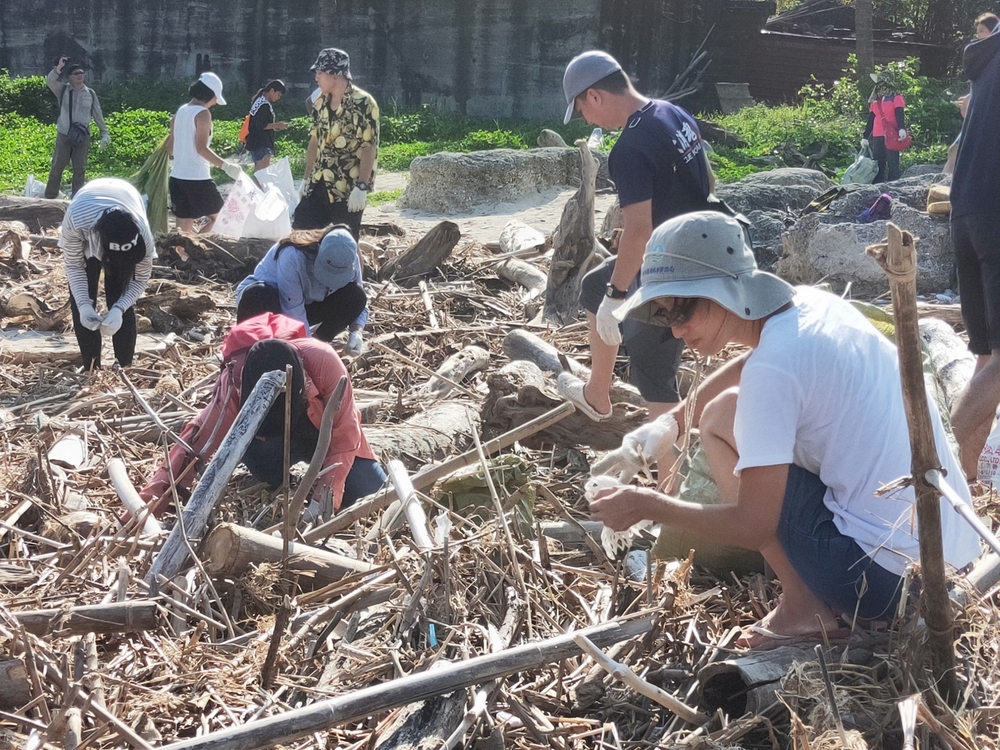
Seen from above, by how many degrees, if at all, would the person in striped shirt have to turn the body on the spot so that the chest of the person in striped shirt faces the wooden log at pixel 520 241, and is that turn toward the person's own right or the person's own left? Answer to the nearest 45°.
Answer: approximately 135° to the person's own left

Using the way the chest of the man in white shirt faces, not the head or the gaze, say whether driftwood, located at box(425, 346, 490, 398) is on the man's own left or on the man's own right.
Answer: on the man's own right

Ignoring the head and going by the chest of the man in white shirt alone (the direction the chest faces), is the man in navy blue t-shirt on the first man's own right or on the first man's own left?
on the first man's own right

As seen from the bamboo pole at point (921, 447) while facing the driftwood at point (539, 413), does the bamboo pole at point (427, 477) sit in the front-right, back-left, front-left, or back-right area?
front-left

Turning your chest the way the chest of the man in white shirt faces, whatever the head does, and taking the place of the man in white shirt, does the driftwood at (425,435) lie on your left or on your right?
on your right

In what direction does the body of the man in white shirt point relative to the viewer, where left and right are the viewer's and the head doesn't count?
facing to the left of the viewer

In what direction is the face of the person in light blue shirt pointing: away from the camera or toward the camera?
toward the camera

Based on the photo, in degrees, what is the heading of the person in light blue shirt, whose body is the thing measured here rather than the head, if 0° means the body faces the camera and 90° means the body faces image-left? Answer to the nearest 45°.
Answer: approximately 315°

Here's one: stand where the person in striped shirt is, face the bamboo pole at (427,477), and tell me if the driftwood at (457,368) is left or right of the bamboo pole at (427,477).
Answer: left

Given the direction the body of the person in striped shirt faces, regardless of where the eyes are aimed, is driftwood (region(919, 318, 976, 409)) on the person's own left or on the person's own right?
on the person's own left

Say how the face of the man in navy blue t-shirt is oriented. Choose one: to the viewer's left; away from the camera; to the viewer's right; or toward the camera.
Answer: to the viewer's left

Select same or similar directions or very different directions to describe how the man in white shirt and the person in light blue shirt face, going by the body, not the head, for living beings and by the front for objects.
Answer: very different directions

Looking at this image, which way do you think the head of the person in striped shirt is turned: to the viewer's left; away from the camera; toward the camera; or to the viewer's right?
toward the camera

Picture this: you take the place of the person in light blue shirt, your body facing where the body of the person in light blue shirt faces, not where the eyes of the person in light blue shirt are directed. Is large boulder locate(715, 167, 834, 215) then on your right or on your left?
on your left

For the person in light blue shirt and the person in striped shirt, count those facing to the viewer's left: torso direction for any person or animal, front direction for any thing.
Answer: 0

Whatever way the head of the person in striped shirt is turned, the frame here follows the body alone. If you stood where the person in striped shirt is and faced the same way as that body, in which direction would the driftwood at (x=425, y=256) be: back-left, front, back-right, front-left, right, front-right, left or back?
back-left

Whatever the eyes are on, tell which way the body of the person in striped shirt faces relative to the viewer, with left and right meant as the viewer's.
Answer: facing the viewer

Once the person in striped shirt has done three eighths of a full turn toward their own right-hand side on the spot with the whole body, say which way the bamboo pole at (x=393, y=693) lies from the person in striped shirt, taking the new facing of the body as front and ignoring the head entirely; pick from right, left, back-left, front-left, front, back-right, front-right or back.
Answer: back-left
